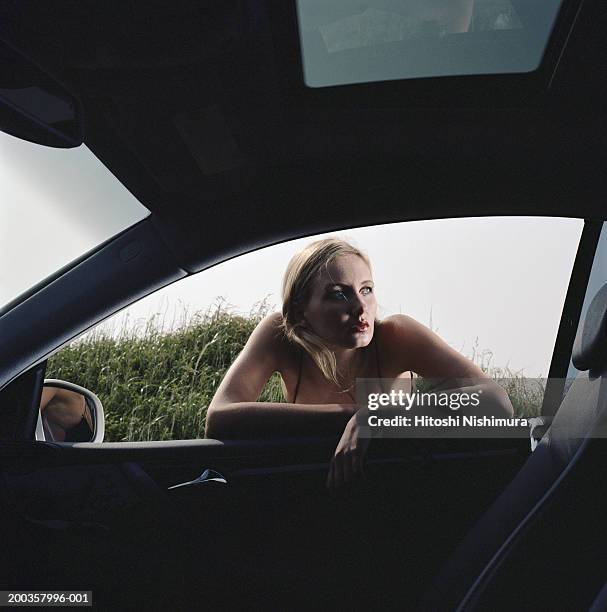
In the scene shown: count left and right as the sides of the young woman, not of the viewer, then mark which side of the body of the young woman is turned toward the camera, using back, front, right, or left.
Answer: front
